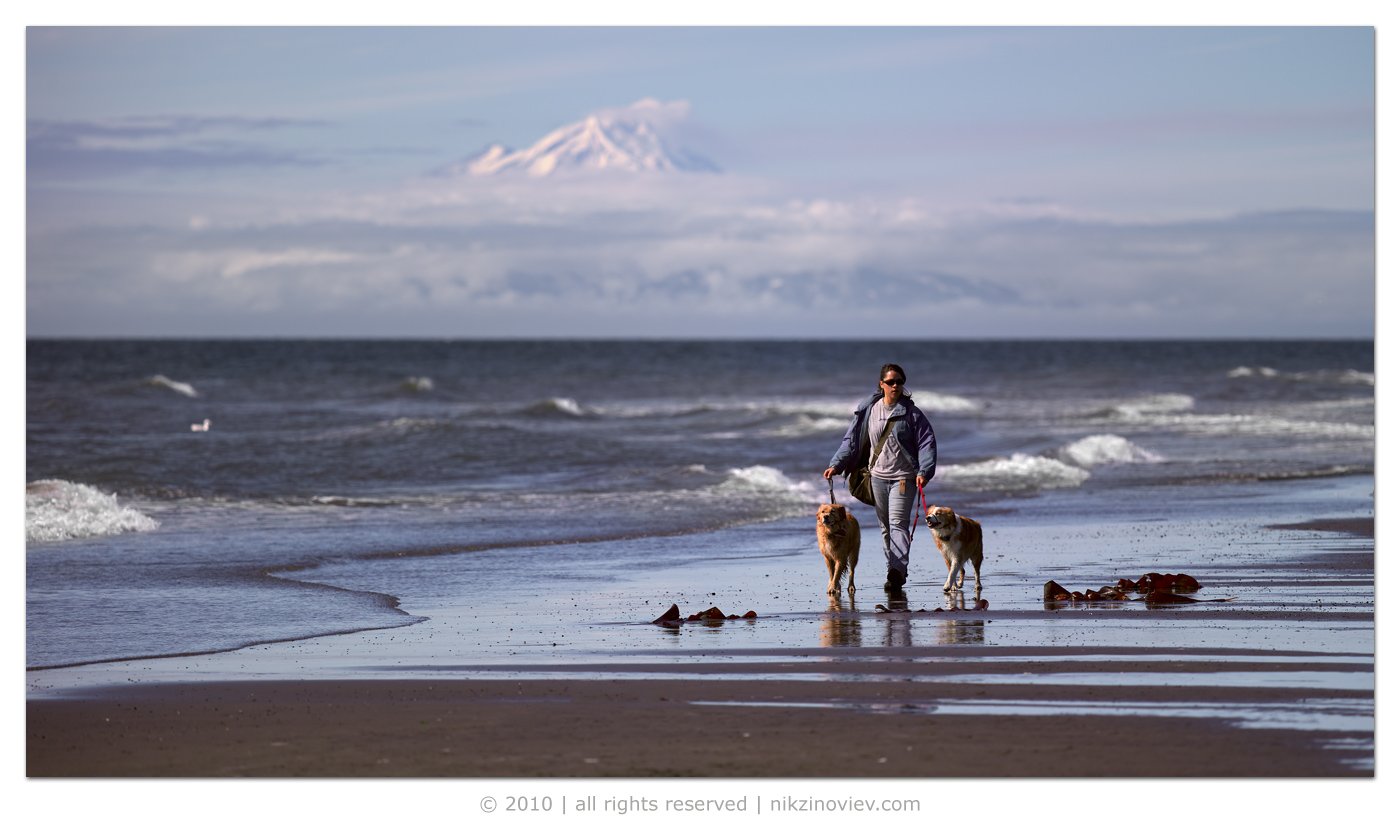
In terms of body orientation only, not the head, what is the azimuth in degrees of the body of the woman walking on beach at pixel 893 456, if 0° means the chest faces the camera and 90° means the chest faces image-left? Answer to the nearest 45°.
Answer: approximately 0°

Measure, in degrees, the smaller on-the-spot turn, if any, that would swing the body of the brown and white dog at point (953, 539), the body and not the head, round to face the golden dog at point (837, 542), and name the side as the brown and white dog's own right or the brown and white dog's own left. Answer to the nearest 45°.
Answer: approximately 45° to the brown and white dog's own right
